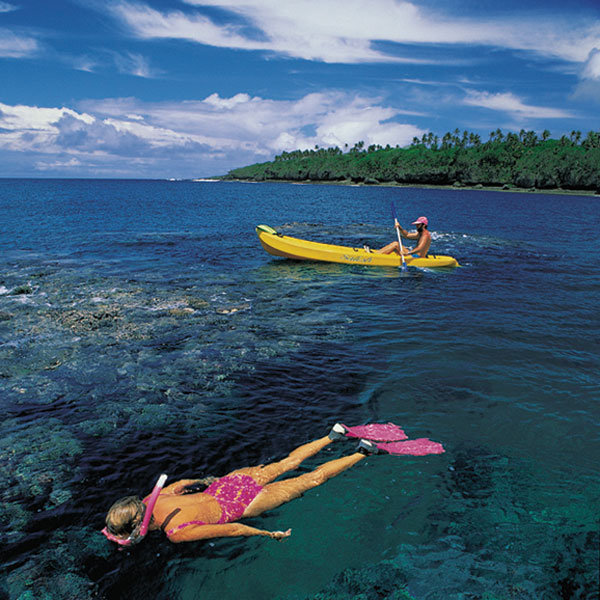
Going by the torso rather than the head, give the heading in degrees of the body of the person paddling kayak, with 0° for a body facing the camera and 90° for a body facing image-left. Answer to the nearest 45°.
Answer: approximately 90°

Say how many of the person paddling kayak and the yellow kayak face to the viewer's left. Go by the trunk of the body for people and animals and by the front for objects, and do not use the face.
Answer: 2

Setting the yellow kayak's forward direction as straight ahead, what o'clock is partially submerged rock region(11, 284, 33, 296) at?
The partially submerged rock is roughly at 11 o'clock from the yellow kayak.

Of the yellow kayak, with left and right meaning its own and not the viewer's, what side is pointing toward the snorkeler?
left

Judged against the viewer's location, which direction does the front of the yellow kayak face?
facing to the left of the viewer

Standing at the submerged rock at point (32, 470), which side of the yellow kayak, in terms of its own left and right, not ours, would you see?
left

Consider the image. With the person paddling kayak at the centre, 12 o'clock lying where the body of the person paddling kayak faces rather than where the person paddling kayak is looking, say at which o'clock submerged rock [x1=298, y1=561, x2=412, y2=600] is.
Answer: The submerged rock is roughly at 9 o'clock from the person paddling kayak.
